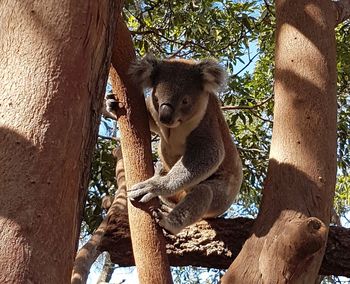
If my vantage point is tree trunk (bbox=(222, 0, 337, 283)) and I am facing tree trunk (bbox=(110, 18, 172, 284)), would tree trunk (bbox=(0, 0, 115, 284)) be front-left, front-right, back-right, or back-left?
front-left

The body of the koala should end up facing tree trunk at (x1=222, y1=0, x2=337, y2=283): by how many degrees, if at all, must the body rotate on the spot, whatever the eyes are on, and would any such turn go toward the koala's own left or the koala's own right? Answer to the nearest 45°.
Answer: approximately 90° to the koala's own left

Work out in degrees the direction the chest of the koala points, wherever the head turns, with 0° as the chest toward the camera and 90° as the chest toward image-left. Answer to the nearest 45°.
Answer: approximately 45°
